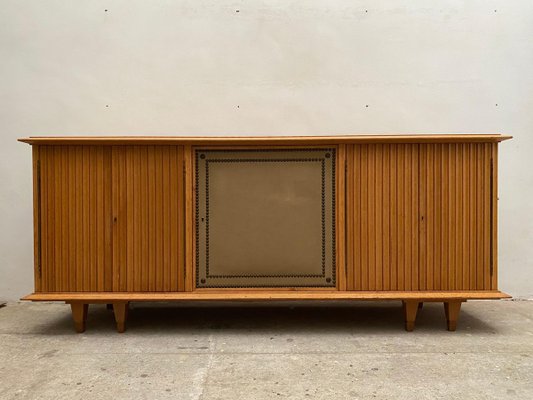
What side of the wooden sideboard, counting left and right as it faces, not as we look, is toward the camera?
front
